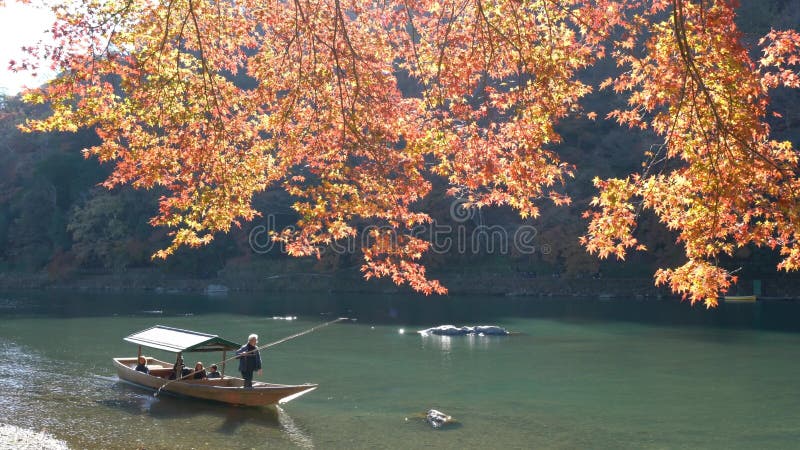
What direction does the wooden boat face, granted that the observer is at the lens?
facing the viewer and to the right of the viewer

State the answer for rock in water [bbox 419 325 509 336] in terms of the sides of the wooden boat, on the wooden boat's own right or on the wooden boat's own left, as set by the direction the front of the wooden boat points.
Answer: on the wooden boat's own left

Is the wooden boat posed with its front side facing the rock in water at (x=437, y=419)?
yes
